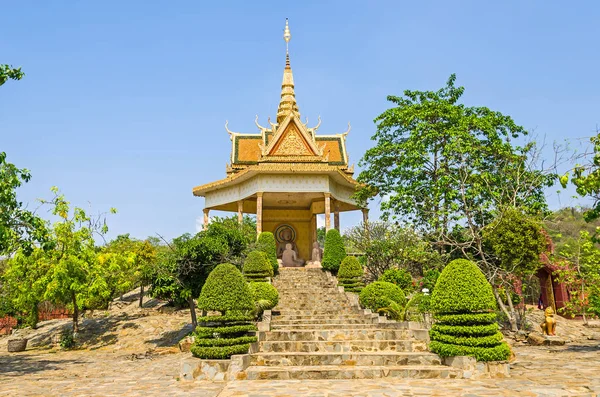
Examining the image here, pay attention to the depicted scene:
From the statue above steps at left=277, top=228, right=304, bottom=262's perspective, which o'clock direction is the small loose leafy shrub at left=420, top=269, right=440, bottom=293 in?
The small loose leafy shrub is roughly at 11 o'clock from the statue above steps.

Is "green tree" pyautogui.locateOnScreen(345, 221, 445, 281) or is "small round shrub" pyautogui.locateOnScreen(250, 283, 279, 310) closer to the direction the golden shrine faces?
the small round shrub

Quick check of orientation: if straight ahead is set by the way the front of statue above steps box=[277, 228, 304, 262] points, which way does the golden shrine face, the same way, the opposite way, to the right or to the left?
the same way

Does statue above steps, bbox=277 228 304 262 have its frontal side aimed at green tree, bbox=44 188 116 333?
no

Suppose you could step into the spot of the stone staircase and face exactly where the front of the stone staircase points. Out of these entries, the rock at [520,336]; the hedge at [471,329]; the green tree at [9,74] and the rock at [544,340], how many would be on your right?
1

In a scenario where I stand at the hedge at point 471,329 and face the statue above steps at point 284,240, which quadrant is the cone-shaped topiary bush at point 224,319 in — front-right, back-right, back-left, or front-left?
front-left

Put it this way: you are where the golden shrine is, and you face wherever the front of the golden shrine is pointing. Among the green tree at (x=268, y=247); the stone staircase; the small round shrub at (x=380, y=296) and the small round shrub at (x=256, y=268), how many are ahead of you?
4

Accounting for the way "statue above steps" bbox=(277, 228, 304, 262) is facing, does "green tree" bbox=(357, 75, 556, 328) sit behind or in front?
in front

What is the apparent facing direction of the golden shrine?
toward the camera

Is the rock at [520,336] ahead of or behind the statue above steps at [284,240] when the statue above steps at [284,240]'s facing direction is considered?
ahead

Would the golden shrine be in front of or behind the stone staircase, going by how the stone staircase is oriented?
behind

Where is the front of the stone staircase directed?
toward the camera

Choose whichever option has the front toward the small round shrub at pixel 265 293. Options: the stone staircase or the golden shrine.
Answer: the golden shrine

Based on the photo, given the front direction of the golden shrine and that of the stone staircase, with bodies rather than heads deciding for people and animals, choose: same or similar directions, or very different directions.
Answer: same or similar directions

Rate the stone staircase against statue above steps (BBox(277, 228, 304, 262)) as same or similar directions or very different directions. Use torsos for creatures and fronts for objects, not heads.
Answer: same or similar directions

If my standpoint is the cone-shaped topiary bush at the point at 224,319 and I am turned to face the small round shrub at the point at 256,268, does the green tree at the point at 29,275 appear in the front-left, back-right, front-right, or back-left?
front-left

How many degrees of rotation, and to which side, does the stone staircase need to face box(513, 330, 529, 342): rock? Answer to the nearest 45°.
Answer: approximately 135° to its left
